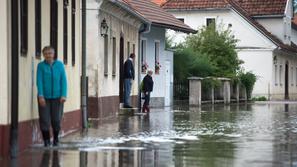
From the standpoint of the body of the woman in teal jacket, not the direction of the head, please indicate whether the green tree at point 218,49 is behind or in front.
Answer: behind

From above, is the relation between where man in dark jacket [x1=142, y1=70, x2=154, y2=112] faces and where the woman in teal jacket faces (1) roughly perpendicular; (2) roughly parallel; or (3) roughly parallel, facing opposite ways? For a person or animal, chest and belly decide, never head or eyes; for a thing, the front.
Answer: roughly perpendicular

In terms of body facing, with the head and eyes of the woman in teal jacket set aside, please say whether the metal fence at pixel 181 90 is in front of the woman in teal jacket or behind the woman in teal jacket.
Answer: behind

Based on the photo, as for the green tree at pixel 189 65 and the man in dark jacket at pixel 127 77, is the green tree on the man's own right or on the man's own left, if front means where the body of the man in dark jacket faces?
on the man's own left

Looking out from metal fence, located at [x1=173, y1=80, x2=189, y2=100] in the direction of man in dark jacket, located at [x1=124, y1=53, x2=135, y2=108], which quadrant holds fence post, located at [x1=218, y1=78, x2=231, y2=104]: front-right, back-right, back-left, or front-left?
back-left

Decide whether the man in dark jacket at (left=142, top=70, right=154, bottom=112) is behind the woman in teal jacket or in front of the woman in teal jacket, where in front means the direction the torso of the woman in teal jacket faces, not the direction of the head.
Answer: behind
